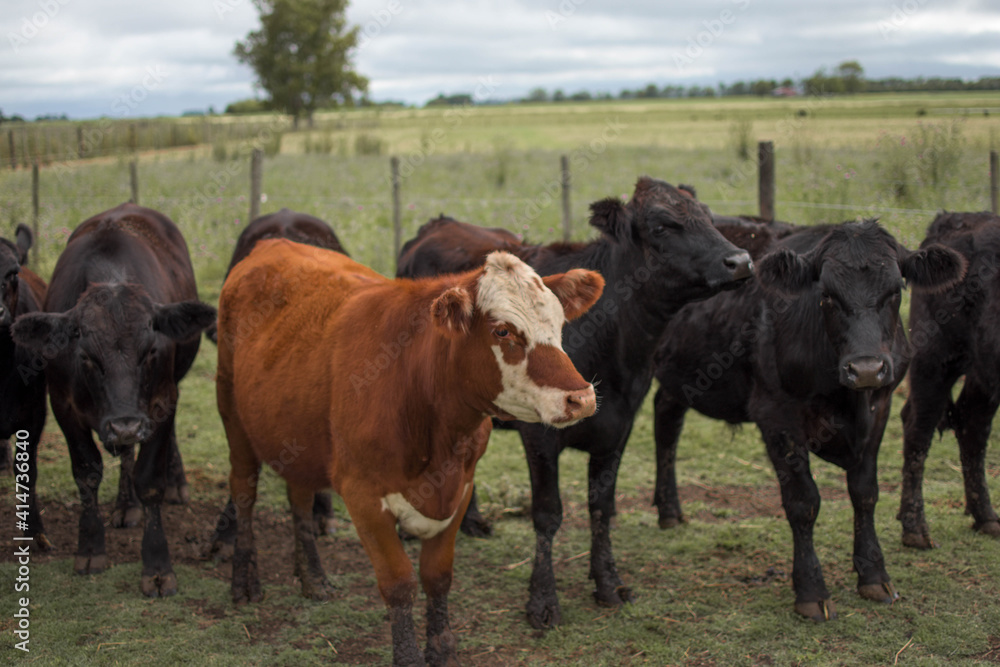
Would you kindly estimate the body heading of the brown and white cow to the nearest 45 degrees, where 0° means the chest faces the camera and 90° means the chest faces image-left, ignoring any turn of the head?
approximately 315°

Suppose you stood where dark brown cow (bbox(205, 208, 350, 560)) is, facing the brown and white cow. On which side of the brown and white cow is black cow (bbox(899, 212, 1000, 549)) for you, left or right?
left

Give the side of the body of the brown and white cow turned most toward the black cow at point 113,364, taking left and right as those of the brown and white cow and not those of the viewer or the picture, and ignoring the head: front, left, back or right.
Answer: back

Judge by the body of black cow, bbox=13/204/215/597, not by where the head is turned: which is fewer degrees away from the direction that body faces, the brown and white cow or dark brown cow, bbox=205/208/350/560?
the brown and white cow

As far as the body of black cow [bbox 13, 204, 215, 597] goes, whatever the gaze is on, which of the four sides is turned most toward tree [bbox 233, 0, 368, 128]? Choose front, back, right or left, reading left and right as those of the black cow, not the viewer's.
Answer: back

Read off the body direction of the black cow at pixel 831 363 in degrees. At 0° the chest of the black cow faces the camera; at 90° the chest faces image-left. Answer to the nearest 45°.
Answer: approximately 315°
